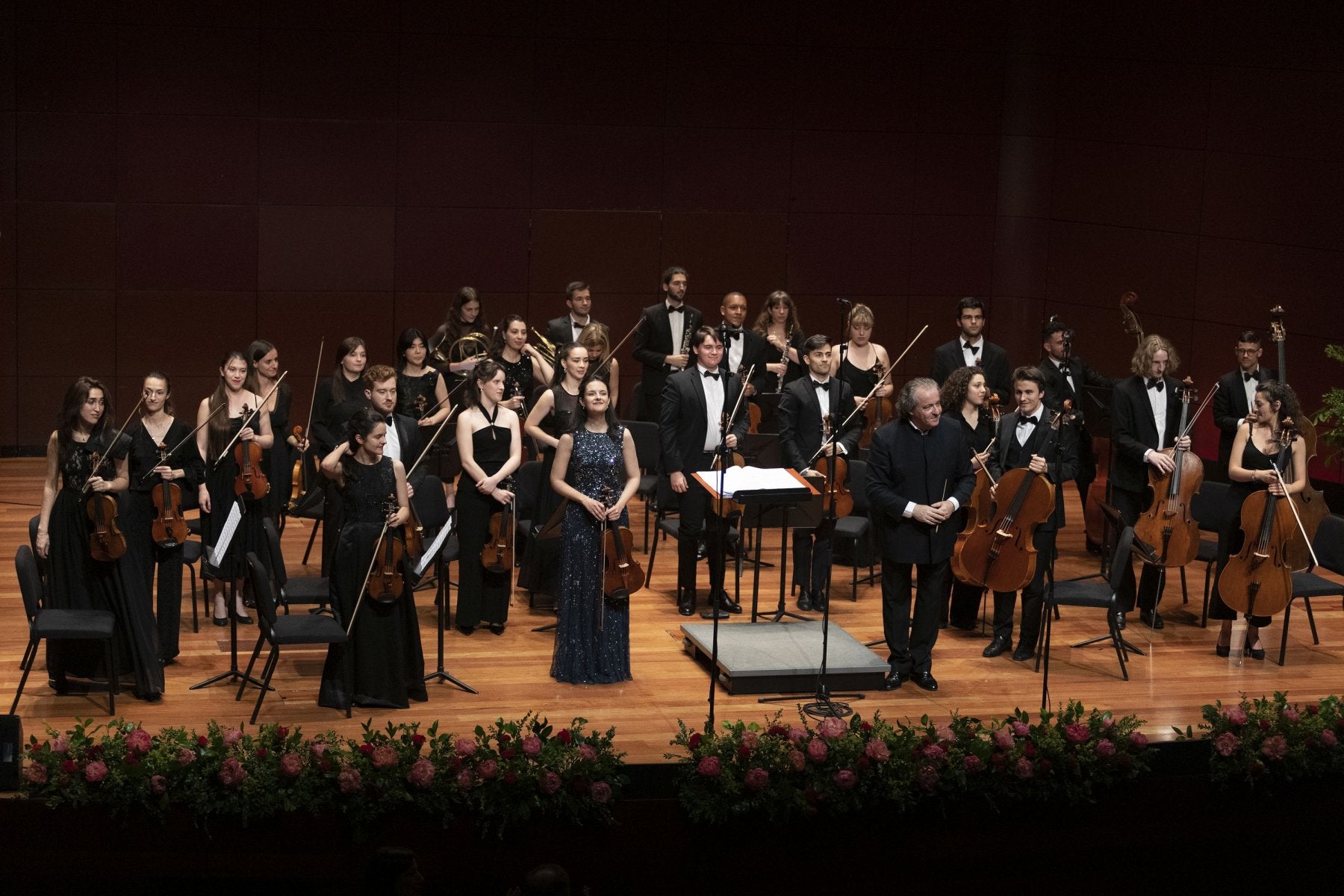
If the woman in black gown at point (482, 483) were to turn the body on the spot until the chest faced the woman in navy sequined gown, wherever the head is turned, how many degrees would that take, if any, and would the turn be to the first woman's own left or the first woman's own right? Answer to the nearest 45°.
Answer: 0° — they already face them

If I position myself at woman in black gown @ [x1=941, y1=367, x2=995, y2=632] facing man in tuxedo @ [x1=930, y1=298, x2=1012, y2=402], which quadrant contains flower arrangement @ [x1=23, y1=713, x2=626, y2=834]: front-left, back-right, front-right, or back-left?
back-left

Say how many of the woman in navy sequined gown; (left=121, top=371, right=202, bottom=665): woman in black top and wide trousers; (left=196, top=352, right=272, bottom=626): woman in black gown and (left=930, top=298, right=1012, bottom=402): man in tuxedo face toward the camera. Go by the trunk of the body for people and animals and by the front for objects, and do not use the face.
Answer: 4

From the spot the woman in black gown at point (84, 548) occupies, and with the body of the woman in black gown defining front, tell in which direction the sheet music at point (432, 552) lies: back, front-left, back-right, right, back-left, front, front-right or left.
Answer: front-left

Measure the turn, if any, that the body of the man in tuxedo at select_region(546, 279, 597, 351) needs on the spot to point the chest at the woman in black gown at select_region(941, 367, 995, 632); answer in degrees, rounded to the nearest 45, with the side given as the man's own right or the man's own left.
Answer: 0° — they already face them

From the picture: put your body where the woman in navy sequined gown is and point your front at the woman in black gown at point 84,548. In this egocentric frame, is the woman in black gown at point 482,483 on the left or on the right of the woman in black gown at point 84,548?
right

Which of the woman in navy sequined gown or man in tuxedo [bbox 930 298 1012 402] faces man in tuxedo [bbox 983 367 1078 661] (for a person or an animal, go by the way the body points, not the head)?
man in tuxedo [bbox 930 298 1012 402]

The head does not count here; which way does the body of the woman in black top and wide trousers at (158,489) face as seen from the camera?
toward the camera

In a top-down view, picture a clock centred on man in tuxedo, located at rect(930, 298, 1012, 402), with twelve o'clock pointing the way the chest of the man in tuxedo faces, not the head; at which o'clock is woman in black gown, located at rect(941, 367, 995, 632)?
The woman in black gown is roughly at 12 o'clock from the man in tuxedo.

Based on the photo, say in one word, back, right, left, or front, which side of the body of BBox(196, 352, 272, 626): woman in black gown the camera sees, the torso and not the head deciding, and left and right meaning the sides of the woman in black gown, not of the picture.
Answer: front

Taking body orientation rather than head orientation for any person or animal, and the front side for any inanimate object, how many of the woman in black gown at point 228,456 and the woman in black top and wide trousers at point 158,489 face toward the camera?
2

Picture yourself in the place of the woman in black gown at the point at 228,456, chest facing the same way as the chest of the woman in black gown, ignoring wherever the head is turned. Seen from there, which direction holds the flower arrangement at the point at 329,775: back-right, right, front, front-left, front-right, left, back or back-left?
front
